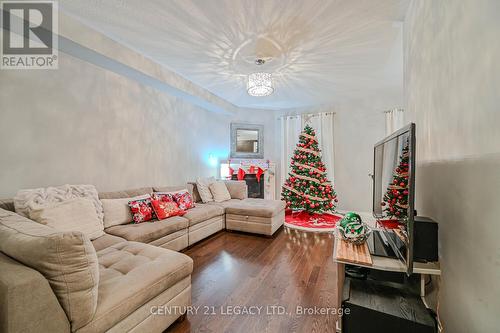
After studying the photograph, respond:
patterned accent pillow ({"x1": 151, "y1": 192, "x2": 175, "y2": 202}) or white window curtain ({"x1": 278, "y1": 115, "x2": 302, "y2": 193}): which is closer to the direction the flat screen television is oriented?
the patterned accent pillow

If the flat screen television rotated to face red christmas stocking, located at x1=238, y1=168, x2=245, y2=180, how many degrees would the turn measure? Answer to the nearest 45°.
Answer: approximately 45° to its right

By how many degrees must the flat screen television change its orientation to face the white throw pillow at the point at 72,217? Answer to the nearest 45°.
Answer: approximately 45° to its left

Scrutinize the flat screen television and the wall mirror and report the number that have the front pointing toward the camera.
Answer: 1

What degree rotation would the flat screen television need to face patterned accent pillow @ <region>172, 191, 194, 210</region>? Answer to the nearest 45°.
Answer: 0° — it already faces it

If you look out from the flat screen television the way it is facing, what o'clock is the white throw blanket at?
The white throw blanket is roughly at 11 o'clock from the flat screen television.

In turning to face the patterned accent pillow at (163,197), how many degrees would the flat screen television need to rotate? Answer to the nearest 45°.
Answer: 0° — it already faces it

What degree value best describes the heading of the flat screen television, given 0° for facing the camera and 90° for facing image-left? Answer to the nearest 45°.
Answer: approximately 90°
